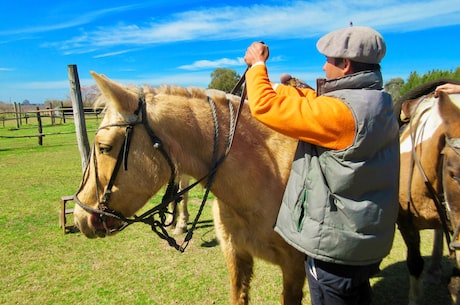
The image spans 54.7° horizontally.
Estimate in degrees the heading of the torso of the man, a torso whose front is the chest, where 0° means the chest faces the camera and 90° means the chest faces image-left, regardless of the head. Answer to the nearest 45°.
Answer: approximately 135°

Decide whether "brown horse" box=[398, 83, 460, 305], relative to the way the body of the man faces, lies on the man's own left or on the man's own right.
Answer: on the man's own right

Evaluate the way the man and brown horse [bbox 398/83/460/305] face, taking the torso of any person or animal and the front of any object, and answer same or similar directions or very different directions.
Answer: very different directions

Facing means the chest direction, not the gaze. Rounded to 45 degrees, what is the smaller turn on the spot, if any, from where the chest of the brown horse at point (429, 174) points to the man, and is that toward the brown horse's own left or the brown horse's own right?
approximately 45° to the brown horse's own right

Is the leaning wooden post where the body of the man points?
yes

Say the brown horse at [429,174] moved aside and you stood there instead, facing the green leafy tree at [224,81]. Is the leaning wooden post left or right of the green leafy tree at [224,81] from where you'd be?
left

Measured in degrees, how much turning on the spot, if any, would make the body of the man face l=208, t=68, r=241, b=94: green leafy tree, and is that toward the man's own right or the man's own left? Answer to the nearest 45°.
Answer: approximately 45° to the man's own right

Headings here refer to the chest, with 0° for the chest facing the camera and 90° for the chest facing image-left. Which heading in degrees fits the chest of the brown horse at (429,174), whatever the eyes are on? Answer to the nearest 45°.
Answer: approximately 315°

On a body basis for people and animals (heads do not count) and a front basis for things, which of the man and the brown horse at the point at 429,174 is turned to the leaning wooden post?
the man

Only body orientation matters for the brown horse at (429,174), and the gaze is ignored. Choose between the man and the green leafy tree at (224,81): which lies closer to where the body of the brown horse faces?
the man

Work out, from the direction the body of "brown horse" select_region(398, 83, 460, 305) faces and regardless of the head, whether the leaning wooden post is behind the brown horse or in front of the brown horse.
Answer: behind
